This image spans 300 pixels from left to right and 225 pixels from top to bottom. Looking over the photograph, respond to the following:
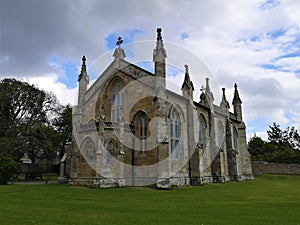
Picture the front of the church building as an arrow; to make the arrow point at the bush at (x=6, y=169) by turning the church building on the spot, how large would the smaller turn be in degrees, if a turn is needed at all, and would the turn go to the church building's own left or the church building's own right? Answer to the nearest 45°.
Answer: approximately 45° to the church building's own right

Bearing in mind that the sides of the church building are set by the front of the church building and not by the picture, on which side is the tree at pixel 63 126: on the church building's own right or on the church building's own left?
on the church building's own right

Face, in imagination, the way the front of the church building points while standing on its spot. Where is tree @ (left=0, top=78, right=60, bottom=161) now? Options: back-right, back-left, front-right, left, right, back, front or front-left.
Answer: right

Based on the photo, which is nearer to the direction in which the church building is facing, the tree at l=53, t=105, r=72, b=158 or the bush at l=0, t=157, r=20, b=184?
the bush

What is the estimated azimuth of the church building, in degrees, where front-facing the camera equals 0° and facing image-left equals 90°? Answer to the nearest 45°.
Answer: approximately 45°

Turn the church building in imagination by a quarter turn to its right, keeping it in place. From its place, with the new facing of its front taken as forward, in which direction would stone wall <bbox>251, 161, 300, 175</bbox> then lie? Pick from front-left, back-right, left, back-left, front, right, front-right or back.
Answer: right
